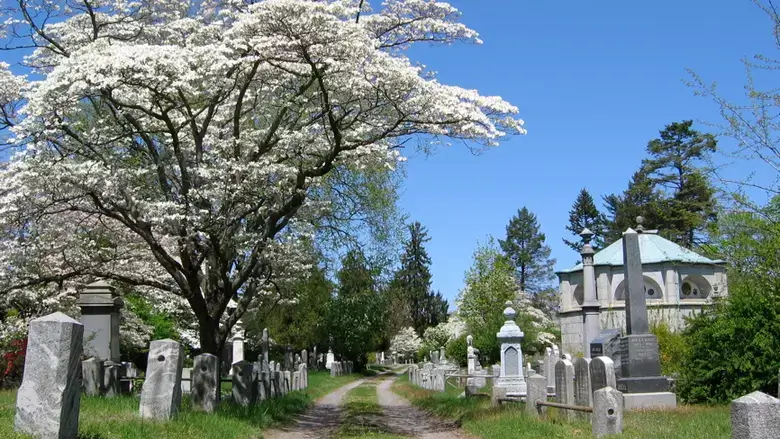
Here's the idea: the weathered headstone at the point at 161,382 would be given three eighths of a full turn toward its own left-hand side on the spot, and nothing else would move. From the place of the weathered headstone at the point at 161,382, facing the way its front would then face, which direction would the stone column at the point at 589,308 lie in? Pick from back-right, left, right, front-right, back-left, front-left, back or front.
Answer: front

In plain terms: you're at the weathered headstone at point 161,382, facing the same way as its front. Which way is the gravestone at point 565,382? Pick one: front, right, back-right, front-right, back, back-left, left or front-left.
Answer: left

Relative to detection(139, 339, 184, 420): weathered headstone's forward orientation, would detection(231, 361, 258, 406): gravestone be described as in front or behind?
behind

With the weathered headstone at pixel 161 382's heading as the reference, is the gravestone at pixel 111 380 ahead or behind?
behind

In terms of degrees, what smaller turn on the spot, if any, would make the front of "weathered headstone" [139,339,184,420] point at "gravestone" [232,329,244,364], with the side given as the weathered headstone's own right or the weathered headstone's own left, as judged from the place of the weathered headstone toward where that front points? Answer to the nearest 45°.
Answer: approximately 180°

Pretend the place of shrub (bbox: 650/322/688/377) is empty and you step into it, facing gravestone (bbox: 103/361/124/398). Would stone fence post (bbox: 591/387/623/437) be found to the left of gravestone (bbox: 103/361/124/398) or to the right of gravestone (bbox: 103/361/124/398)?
left

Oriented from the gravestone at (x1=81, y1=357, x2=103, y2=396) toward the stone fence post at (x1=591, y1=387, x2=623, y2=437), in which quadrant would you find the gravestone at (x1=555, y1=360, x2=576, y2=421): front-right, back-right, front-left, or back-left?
front-left

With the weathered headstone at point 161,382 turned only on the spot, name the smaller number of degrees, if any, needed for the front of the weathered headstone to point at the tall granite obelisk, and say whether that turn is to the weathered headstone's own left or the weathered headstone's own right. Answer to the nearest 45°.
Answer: approximately 90° to the weathered headstone's own left

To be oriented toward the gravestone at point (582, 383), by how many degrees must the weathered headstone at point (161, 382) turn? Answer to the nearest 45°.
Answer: approximately 90° to its left

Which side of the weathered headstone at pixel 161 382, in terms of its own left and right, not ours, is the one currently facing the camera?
front
